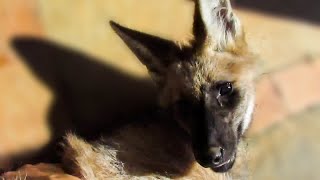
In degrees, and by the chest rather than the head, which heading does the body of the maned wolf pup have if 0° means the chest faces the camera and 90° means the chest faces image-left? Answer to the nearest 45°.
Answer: approximately 315°
